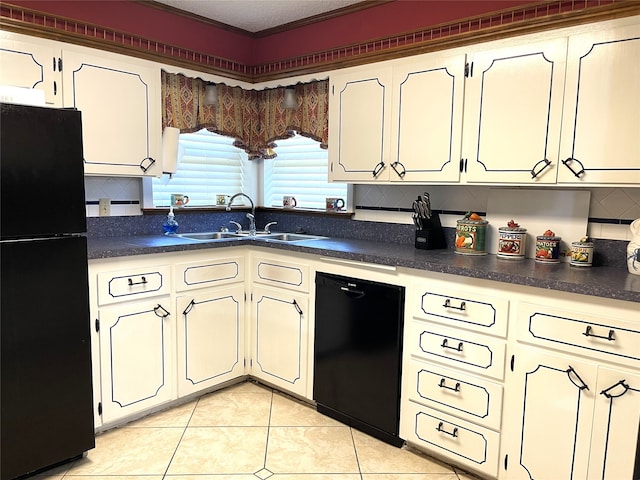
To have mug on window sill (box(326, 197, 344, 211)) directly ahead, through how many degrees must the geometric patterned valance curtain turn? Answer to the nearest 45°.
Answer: approximately 90° to its left

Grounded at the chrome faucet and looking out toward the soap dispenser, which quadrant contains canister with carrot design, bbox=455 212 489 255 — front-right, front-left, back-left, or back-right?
back-left

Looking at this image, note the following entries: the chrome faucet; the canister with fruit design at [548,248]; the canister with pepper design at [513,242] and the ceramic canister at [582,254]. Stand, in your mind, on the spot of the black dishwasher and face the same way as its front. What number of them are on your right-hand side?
1

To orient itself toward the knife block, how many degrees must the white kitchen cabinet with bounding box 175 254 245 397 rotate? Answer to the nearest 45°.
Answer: approximately 45° to its left

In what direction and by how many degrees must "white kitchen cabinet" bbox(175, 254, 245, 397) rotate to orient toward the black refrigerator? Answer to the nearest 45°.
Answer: approximately 90° to its right

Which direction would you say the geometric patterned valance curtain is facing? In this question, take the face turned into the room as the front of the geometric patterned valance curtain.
toward the camera

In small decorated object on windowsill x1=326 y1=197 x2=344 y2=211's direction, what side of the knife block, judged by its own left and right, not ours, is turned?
right

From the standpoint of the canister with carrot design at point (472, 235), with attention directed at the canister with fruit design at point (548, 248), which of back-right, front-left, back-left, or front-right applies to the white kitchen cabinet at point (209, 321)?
back-right

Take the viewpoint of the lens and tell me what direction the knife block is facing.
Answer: facing the viewer and to the left of the viewer

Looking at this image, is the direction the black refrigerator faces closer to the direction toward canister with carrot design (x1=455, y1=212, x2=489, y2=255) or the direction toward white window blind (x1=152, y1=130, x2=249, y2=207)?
the canister with carrot design

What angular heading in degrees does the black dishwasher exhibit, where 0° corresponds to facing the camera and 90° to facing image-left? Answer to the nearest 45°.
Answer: approximately 45°

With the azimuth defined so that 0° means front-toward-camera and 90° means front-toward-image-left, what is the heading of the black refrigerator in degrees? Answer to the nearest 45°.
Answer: approximately 315°

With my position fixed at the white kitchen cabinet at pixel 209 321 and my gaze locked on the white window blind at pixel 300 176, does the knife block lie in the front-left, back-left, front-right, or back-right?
front-right

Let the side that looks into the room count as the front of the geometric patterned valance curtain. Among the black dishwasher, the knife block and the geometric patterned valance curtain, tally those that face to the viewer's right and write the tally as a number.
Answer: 0

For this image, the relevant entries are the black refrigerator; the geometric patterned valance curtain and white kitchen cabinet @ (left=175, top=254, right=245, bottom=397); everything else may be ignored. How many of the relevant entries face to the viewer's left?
0
